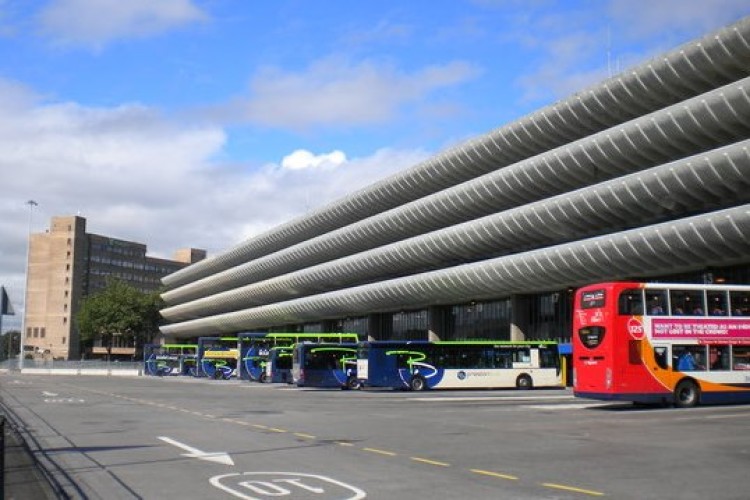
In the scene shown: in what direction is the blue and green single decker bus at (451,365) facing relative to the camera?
to the viewer's right

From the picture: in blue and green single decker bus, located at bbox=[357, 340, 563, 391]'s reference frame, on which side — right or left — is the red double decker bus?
on its right
